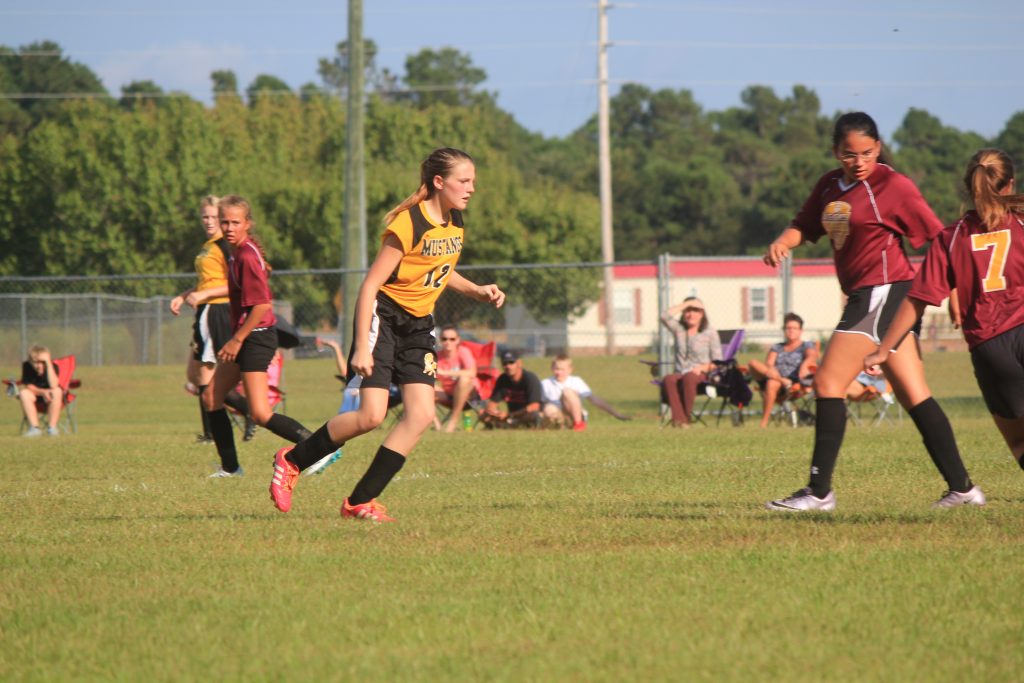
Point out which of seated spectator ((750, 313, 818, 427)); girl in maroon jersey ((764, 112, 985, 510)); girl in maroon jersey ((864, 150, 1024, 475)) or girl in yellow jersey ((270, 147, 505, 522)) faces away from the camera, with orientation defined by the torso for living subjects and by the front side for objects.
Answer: girl in maroon jersey ((864, 150, 1024, 475))

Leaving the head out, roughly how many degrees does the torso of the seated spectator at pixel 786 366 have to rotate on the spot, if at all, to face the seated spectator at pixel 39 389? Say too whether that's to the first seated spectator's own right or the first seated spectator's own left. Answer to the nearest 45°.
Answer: approximately 45° to the first seated spectator's own right

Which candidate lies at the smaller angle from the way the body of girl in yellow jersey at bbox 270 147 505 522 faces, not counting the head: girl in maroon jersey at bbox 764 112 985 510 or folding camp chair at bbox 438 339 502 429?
the girl in maroon jersey

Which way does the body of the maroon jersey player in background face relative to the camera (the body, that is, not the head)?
to the viewer's left

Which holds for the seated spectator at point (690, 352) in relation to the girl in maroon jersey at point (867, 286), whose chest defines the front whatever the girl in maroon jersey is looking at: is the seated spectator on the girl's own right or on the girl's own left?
on the girl's own right

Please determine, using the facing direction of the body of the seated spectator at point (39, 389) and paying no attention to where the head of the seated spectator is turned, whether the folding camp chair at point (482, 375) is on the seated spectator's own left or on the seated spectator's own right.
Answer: on the seated spectator's own left

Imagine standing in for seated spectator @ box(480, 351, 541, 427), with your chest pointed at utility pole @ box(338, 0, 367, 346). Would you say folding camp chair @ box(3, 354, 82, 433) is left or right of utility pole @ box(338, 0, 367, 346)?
left

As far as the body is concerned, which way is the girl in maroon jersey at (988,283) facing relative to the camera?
away from the camera

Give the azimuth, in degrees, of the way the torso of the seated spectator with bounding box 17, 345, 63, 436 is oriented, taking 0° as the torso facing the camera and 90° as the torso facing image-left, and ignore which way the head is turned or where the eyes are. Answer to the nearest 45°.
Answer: approximately 0°

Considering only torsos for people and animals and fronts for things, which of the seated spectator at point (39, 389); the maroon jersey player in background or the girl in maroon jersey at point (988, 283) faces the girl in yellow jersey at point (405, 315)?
the seated spectator
